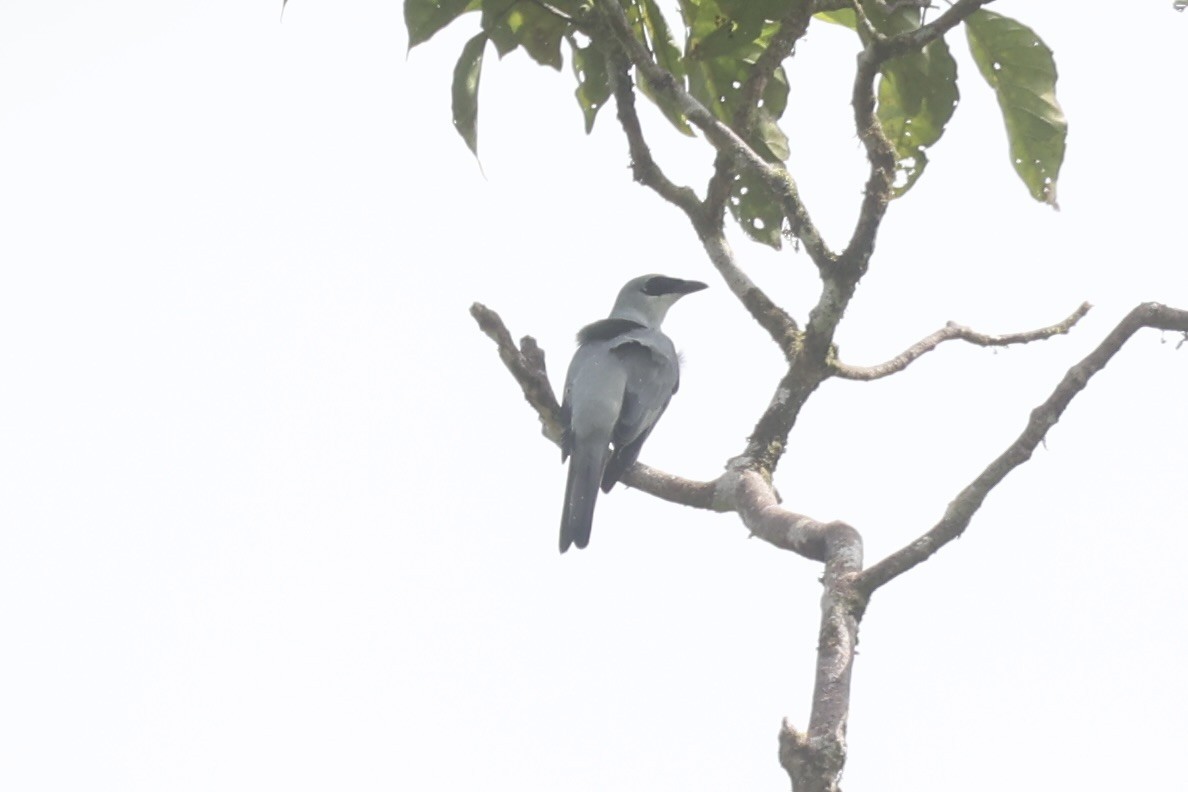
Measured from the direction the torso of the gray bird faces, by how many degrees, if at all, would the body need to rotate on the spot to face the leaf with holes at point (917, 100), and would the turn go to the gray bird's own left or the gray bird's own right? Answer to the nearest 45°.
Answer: approximately 135° to the gray bird's own right

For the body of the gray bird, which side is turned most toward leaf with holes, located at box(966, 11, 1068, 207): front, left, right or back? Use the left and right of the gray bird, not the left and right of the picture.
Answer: right

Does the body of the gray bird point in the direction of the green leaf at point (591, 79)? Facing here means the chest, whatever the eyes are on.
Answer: no

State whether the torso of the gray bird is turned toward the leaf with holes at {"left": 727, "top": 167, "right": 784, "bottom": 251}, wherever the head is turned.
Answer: no

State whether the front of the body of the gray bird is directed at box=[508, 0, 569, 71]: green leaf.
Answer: no

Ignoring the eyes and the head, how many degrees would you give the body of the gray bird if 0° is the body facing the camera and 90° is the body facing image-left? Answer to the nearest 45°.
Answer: approximately 225°
